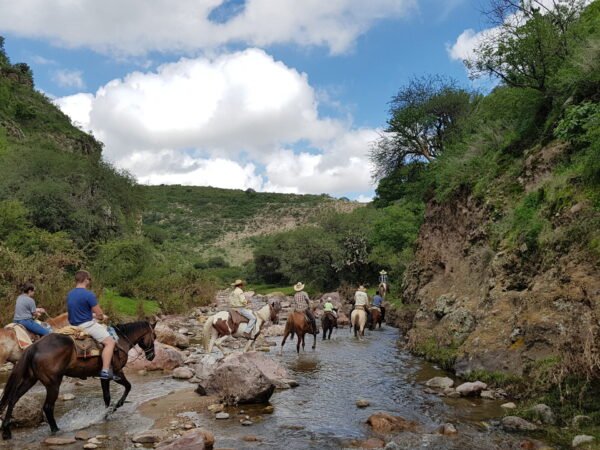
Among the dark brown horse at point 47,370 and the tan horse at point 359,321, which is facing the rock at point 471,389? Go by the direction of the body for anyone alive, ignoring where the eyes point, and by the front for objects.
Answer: the dark brown horse

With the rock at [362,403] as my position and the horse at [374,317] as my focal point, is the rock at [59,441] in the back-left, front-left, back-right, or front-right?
back-left

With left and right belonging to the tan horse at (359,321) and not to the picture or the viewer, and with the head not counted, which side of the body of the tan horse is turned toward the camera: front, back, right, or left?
back

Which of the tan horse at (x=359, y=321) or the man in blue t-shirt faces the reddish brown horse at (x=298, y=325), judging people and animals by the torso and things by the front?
the man in blue t-shirt

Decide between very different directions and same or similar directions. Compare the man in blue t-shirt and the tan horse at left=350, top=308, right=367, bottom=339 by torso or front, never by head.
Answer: same or similar directions

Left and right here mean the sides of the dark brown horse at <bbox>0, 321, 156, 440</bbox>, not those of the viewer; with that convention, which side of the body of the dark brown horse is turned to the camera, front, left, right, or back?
right

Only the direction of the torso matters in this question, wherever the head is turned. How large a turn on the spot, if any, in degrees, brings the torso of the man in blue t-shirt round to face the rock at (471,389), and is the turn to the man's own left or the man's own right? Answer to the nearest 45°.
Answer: approximately 45° to the man's own right

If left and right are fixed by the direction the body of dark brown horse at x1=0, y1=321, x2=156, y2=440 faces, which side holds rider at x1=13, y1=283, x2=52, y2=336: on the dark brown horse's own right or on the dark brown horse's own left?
on the dark brown horse's own left

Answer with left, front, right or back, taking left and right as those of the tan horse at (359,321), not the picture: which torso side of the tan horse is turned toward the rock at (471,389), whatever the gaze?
back

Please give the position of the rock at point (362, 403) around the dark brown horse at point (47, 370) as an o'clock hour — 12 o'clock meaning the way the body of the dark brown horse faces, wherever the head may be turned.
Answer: The rock is roughly at 12 o'clock from the dark brown horse.

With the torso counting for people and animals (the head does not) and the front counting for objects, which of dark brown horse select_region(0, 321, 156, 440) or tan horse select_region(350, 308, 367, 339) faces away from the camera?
the tan horse

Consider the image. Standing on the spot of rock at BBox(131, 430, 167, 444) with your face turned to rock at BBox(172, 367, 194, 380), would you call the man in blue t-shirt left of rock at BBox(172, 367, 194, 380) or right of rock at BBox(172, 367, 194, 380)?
left

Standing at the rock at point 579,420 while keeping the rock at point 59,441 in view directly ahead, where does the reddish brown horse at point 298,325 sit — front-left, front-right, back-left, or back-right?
front-right

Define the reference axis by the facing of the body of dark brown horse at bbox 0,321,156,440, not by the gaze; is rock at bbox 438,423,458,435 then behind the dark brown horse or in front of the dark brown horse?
in front

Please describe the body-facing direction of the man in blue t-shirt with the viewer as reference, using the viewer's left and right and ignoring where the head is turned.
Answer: facing away from the viewer and to the right of the viewer

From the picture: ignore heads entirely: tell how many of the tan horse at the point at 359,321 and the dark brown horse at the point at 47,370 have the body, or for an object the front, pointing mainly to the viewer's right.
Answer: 1

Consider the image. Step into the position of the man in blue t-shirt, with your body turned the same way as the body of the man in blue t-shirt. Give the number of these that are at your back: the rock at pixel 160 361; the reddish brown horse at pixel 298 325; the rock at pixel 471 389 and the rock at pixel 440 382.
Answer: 0

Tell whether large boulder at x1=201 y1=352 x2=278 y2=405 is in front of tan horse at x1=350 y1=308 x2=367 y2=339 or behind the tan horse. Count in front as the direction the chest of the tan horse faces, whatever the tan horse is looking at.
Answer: behind

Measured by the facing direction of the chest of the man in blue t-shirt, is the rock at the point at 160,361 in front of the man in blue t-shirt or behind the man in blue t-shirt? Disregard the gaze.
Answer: in front

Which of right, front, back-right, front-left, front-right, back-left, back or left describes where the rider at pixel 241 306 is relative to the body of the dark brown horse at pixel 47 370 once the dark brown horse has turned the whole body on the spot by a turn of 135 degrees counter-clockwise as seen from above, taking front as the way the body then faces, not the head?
right

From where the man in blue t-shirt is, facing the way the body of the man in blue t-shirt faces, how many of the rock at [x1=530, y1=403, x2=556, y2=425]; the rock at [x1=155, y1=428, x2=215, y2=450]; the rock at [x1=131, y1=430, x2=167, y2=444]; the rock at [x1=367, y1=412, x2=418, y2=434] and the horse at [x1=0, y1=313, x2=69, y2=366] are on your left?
1

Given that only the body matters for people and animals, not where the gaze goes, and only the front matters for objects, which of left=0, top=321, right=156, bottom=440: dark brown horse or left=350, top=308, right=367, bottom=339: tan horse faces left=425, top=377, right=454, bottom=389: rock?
the dark brown horse
